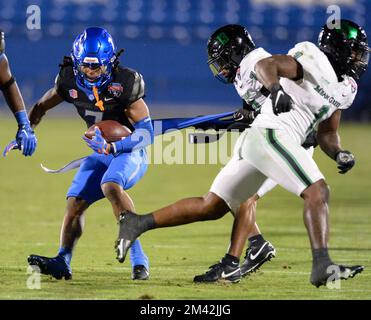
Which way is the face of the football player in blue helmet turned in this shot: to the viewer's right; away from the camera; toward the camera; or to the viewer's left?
toward the camera

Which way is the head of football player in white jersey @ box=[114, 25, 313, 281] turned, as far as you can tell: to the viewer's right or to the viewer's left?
to the viewer's left

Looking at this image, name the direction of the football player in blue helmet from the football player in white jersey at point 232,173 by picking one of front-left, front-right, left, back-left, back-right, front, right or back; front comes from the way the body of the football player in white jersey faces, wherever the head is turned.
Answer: front

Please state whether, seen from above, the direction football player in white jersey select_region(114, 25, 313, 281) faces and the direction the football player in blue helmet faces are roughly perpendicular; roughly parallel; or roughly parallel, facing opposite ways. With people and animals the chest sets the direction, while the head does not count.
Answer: roughly perpendicular

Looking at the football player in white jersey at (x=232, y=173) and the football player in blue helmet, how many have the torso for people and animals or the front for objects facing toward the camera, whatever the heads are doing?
1

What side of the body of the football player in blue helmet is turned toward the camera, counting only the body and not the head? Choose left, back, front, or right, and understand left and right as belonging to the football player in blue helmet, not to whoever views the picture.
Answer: front

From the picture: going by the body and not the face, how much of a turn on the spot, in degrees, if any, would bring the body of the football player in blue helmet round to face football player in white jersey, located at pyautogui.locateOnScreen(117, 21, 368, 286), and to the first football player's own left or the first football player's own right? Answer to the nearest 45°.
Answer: approximately 45° to the first football player's own left

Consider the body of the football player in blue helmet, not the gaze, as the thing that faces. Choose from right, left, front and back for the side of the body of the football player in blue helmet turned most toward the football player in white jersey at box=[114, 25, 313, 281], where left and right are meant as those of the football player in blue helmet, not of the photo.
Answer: left

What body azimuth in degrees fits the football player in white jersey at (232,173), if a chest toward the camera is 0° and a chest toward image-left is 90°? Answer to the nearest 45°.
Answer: approximately 90°
